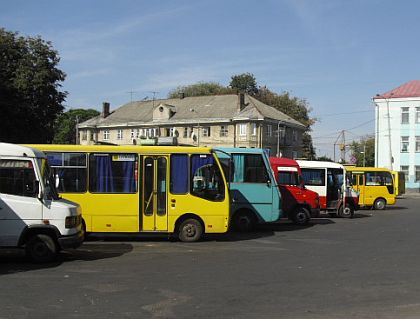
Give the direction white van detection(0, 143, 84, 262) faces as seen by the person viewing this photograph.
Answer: facing to the right of the viewer

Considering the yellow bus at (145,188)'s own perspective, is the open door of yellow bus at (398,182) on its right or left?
on its left

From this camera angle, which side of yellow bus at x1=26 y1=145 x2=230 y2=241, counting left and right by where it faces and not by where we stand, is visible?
right

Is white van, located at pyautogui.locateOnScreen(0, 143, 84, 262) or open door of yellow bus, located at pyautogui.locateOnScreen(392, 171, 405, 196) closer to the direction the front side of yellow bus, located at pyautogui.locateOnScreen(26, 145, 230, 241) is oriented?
the open door of yellow bus

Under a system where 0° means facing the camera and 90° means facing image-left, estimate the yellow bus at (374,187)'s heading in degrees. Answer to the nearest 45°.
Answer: approximately 270°

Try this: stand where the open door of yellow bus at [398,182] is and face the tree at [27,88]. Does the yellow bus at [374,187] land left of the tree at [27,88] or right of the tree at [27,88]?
left

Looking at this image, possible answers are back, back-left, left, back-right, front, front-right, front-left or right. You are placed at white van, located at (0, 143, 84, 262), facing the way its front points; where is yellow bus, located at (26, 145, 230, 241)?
front-left

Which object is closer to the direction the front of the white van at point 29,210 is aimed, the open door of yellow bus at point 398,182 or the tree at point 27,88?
the open door of yellow bus

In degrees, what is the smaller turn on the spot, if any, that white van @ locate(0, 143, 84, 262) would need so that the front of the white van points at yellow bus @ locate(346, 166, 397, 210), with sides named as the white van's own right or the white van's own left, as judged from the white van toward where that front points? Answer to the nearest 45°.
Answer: approximately 45° to the white van's own left

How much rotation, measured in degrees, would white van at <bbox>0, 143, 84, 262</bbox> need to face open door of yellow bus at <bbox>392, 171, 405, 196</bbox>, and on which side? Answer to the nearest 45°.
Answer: approximately 45° to its left
